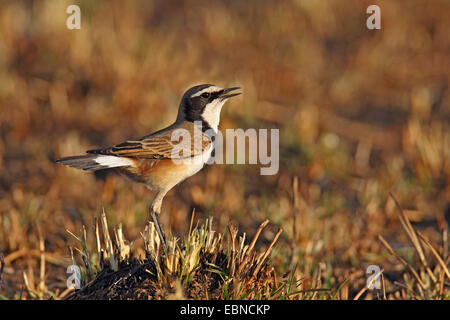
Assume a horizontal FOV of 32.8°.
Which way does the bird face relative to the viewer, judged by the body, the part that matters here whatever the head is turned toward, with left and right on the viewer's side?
facing to the right of the viewer
